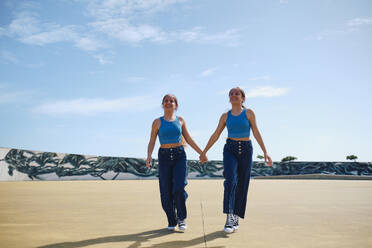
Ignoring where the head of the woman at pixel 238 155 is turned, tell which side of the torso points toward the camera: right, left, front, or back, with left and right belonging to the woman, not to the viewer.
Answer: front

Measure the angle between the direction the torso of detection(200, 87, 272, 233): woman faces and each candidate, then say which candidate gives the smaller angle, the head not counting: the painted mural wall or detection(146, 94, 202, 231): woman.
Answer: the woman

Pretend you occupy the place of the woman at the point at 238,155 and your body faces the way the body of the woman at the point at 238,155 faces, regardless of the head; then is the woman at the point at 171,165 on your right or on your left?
on your right

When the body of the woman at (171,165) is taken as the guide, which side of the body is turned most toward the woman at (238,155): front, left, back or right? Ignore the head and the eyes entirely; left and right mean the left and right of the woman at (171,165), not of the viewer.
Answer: left

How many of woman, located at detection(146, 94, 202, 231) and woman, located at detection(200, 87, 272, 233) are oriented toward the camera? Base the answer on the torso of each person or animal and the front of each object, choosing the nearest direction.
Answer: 2

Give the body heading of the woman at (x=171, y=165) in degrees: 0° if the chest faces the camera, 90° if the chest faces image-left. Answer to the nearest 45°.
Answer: approximately 0°

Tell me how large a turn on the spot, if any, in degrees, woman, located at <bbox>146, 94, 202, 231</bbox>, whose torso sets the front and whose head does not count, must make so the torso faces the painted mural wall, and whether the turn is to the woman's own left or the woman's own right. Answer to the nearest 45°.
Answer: approximately 180°
